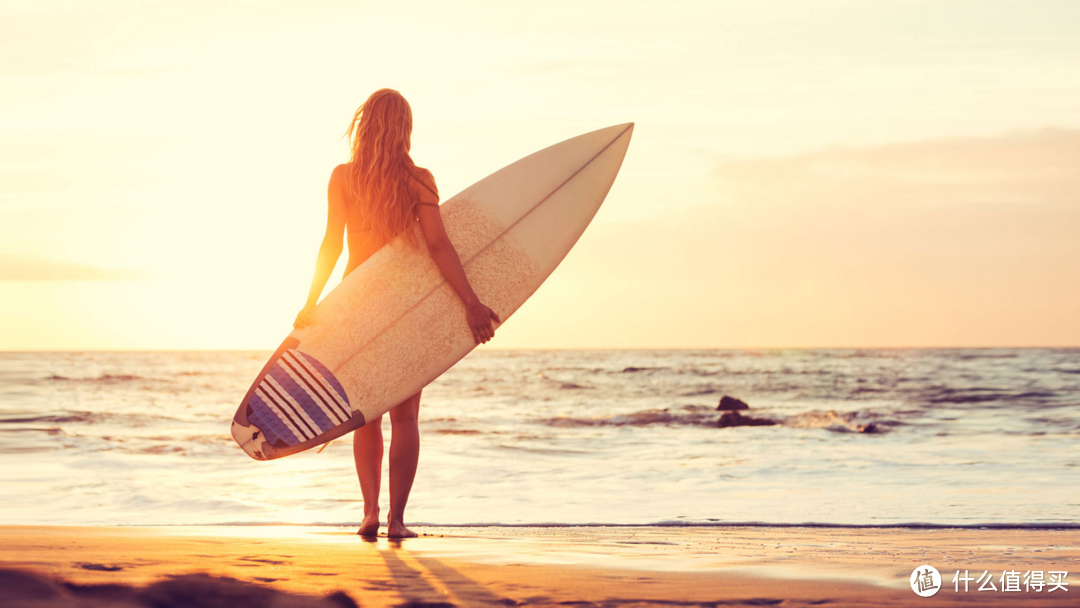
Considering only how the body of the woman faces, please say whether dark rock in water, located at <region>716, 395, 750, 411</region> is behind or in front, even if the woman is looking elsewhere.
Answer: in front

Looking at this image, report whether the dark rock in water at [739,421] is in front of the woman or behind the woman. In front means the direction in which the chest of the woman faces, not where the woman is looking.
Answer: in front

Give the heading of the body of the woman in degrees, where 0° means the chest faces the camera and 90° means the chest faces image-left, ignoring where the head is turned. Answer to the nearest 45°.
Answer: approximately 180°

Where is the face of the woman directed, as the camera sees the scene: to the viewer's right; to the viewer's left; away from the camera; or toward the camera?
away from the camera
